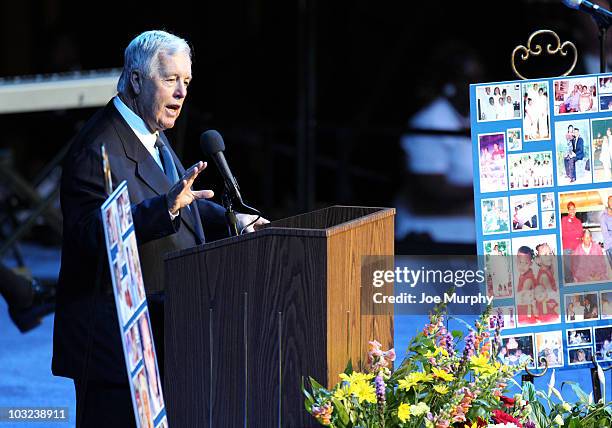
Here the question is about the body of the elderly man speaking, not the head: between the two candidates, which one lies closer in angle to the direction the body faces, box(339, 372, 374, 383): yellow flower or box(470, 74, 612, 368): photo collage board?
the yellow flower

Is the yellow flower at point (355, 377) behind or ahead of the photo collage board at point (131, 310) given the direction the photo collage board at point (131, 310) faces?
ahead

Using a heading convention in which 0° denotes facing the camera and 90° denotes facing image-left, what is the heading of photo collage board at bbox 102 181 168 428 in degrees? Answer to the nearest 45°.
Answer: approximately 270°

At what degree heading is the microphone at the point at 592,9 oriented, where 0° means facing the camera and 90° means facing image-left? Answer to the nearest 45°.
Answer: approximately 90°

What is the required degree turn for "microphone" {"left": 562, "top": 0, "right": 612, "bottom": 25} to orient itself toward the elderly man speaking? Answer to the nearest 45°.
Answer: approximately 45° to its left

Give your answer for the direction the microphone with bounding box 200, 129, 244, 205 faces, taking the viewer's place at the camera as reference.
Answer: facing to the left of the viewer

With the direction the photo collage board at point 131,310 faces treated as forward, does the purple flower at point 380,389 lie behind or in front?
in front

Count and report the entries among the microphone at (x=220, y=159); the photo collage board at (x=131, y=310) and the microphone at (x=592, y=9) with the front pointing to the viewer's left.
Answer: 2

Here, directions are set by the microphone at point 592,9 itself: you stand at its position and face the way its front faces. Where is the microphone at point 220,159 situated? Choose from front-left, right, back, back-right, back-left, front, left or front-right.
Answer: front-left

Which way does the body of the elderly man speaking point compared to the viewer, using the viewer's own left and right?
facing the viewer and to the right of the viewer

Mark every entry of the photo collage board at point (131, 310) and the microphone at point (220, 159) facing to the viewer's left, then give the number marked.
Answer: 1

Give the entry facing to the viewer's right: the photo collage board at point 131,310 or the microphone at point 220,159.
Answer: the photo collage board
